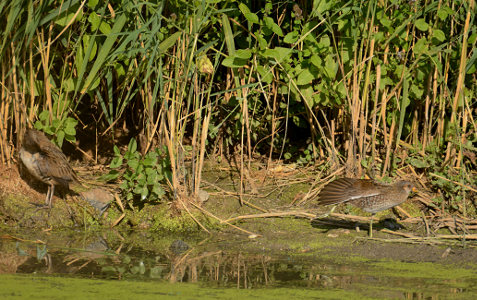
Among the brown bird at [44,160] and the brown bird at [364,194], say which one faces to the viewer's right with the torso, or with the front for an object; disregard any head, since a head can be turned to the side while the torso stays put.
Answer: the brown bird at [364,194]

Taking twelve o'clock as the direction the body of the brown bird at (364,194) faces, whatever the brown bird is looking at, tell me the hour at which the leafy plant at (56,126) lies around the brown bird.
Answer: The leafy plant is roughly at 6 o'clock from the brown bird.

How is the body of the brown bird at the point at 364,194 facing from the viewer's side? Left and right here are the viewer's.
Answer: facing to the right of the viewer

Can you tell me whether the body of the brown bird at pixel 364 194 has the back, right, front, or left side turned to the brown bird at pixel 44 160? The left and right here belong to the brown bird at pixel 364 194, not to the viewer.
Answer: back

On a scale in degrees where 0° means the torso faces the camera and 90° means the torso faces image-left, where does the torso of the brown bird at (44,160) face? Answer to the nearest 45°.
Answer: approximately 90°

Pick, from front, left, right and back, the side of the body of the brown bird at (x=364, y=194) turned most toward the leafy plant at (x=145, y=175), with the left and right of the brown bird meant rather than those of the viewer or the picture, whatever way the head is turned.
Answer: back

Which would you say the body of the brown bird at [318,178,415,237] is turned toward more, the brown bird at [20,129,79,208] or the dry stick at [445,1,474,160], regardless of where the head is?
the dry stick

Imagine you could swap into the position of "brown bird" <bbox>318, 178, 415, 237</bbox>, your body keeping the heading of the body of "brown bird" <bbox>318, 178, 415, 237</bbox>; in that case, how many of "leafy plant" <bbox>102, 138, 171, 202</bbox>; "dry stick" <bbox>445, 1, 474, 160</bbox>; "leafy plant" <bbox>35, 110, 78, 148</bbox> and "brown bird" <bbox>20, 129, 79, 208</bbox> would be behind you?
3

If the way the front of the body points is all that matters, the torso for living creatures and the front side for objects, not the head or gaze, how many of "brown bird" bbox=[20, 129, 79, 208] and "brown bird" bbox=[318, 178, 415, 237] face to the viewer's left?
1

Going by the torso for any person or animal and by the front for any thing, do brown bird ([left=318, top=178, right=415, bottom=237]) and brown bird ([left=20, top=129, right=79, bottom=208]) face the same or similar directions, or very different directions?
very different directions

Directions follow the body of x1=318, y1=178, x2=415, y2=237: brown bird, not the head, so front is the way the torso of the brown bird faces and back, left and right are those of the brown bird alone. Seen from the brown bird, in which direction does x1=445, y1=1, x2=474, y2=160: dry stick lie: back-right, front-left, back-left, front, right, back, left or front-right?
front-left

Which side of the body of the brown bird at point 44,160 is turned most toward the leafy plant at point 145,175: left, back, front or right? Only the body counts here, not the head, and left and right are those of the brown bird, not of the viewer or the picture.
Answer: back
